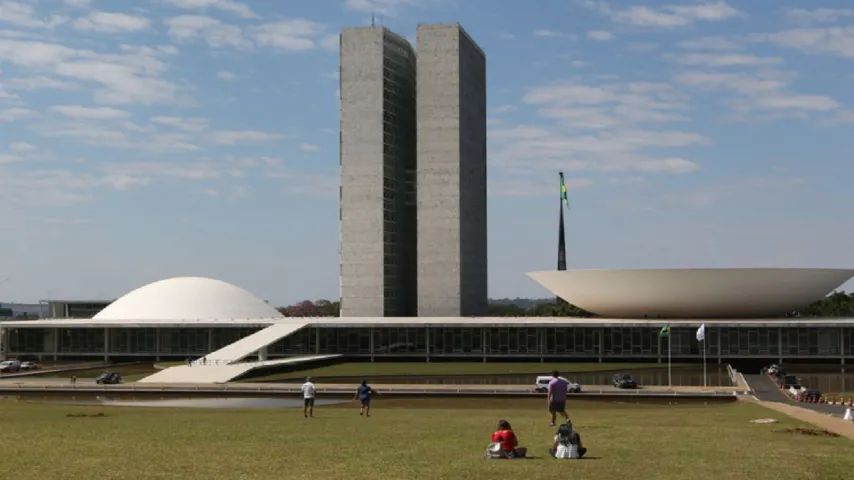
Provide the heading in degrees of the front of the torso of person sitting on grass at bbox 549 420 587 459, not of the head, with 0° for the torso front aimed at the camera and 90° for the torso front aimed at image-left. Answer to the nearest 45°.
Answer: approximately 180°

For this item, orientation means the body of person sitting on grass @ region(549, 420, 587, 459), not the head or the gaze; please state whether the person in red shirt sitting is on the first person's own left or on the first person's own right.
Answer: on the first person's own left

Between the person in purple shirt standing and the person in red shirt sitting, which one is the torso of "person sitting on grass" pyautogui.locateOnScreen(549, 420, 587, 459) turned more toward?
the person in purple shirt standing

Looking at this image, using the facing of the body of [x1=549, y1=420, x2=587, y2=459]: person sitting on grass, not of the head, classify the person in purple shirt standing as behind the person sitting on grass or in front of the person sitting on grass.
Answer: in front
